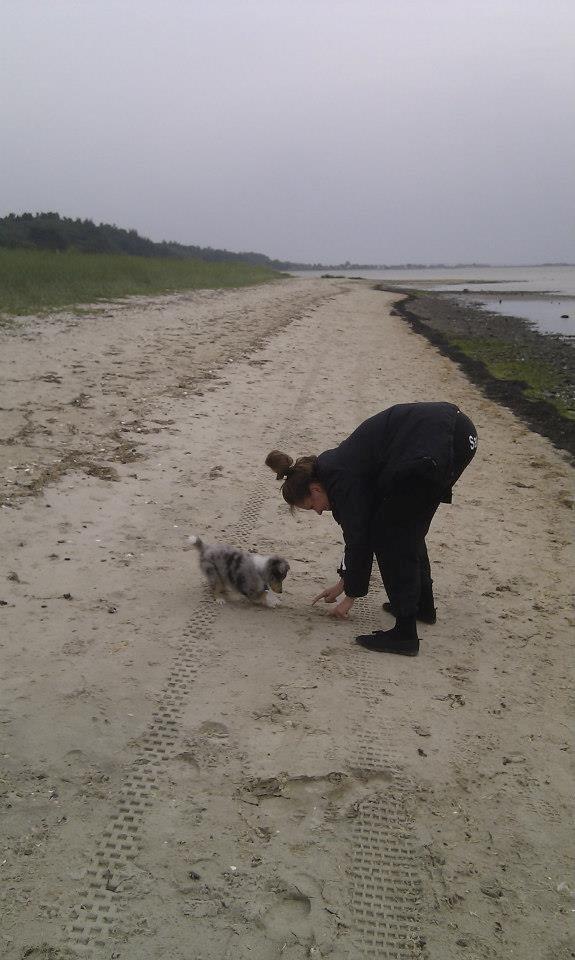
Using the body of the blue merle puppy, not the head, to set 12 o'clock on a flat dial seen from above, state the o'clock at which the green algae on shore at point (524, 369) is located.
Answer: The green algae on shore is roughly at 10 o'clock from the blue merle puppy.

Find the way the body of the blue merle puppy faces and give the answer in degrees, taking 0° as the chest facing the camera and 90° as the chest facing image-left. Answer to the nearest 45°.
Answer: approximately 270°

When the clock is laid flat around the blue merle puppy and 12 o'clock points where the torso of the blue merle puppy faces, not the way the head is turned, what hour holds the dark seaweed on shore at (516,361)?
The dark seaweed on shore is roughly at 10 o'clock from the blue merle puppy.
